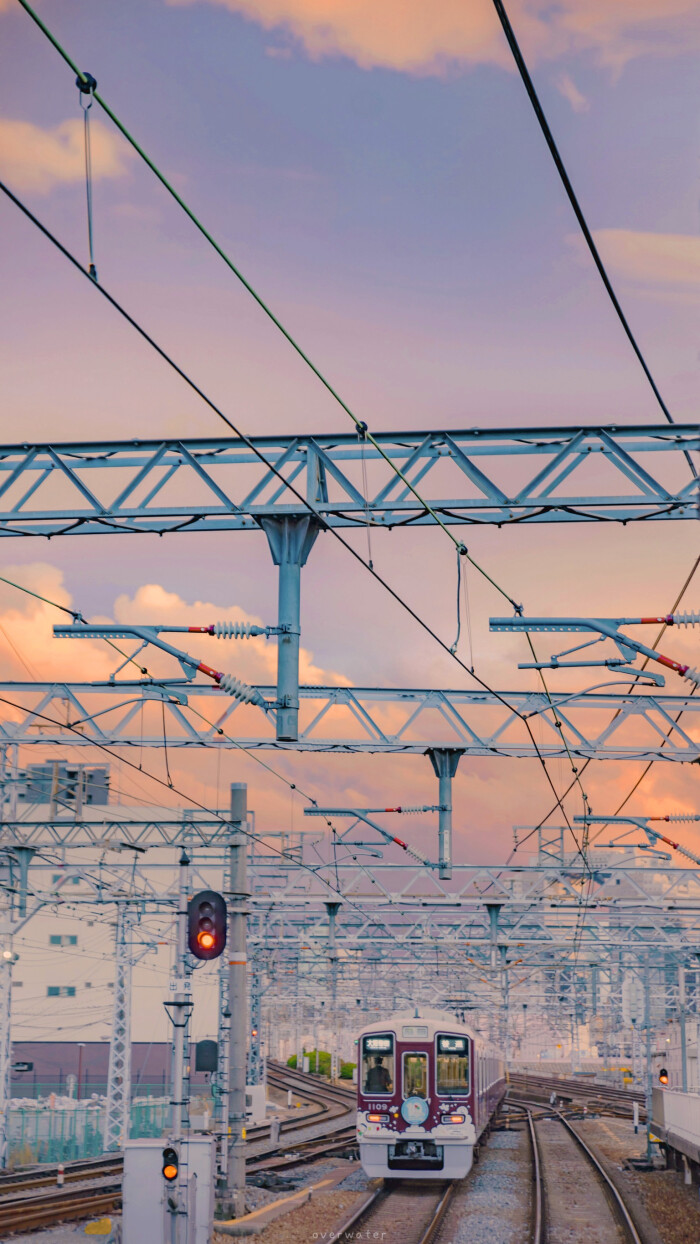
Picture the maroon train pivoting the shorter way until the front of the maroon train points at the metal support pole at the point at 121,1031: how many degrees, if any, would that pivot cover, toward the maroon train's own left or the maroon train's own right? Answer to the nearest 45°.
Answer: approximately 135° to the maroon train's own right

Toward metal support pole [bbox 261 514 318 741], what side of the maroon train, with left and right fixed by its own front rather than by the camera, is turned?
front

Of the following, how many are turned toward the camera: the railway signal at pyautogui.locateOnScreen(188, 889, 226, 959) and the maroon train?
2

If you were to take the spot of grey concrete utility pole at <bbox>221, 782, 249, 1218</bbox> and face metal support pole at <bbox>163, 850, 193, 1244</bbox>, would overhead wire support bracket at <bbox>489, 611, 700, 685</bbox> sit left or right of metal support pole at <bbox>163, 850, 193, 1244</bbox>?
left

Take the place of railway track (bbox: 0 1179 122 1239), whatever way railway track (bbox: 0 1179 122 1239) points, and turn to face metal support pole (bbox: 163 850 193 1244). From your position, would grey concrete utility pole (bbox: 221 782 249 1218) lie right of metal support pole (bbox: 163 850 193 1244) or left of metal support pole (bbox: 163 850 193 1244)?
left

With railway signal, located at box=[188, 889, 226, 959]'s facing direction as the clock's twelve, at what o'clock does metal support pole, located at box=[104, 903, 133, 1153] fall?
The metal support pole is roughly at 6 o'clock from the railway signal.

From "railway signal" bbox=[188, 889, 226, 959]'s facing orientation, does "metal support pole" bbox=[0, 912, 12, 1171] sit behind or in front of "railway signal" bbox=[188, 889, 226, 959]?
behind

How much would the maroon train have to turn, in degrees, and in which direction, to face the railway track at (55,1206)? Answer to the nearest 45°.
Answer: approximately 45° to its right

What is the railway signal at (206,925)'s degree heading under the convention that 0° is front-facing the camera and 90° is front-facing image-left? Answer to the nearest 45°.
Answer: approximately 0°
